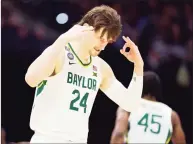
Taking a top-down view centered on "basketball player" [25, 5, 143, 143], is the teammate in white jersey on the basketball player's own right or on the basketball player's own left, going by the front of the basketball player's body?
on the basketball player's own left
